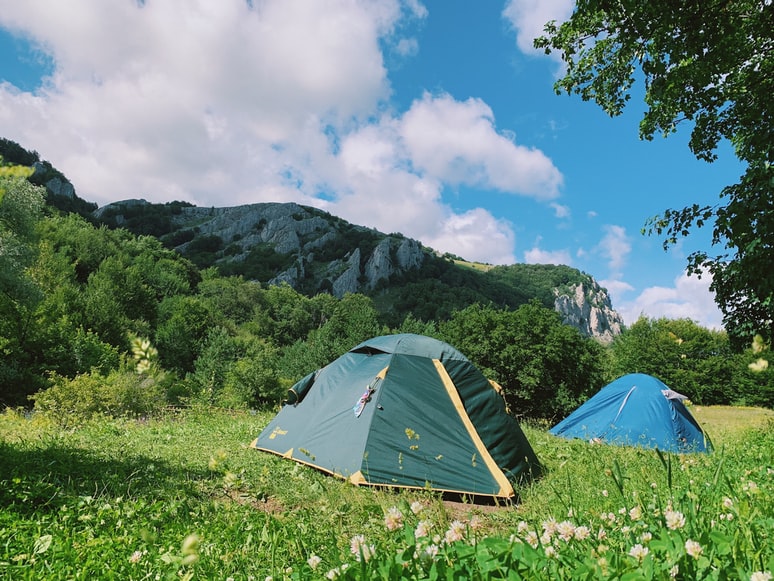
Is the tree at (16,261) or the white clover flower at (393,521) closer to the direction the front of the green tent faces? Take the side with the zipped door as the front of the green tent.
the white clover flower

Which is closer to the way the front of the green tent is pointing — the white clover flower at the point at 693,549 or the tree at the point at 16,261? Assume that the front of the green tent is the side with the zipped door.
the white clover flower

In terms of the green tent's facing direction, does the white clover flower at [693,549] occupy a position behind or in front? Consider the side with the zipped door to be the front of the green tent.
in front

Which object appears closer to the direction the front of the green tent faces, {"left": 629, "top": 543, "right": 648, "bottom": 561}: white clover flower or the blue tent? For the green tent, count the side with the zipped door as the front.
the white clover flower

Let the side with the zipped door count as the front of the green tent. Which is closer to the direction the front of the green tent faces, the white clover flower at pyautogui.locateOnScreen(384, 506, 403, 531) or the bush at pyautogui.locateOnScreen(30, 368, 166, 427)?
the white clover flower
